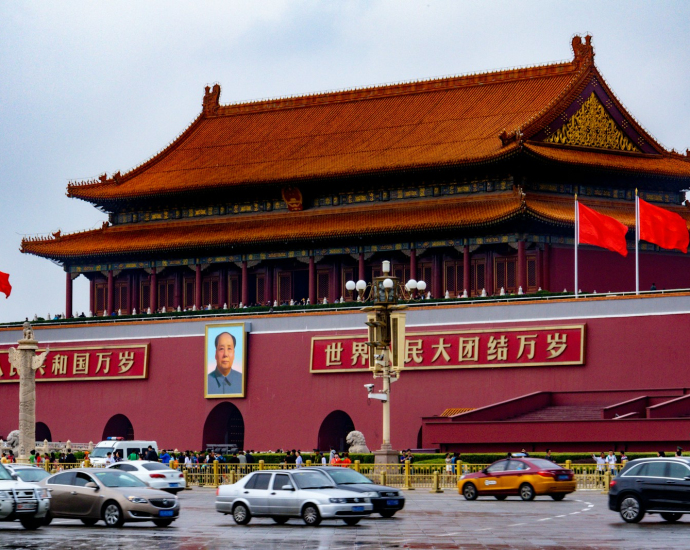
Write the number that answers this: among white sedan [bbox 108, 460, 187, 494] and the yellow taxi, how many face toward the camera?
0

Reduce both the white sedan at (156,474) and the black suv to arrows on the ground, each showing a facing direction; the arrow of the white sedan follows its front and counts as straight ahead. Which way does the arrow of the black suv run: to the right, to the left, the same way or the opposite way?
the opposite way

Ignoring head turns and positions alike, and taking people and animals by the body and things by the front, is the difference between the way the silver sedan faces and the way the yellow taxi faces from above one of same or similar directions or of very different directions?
very different directions

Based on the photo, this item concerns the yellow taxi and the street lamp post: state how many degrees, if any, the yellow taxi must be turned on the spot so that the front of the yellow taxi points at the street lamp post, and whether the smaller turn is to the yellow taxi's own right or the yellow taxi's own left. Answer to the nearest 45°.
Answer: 0° — it already faces it

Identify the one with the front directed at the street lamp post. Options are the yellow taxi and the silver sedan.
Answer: the yellow taxi

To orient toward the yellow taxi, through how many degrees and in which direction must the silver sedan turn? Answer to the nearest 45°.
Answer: approximately 90° to its left

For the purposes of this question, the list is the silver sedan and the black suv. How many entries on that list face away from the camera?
0
